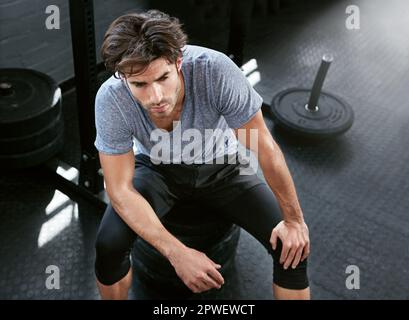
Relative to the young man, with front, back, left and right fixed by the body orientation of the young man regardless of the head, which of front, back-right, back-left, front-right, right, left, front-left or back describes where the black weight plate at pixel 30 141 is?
back-right

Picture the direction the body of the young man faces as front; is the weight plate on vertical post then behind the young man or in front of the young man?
behind

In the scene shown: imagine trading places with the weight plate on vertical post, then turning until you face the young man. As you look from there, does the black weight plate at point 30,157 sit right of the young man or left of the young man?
right

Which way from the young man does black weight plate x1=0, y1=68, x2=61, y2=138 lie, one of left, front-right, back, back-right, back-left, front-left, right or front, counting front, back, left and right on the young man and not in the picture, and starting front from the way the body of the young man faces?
back-right

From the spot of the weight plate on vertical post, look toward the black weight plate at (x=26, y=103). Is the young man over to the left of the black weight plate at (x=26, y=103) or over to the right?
left

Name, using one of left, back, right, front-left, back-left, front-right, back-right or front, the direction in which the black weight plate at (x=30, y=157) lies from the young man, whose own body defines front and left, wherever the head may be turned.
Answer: back-right

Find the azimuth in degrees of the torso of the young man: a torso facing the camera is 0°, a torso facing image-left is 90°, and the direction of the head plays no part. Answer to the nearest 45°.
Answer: approximately 0°
